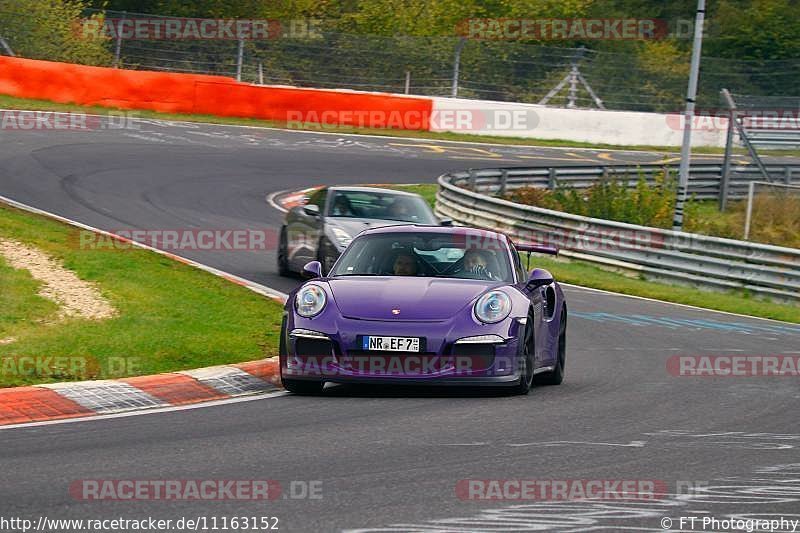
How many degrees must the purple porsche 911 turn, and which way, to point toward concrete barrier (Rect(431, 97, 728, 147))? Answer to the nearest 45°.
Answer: approximately 180°

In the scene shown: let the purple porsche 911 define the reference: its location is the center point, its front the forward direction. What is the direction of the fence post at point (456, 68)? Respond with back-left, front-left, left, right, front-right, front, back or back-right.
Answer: back

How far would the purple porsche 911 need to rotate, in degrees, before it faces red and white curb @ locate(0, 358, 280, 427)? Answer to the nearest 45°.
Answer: approximately 90° to its right

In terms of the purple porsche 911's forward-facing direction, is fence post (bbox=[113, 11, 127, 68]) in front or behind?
behind

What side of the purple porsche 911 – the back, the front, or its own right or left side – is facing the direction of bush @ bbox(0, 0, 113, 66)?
back

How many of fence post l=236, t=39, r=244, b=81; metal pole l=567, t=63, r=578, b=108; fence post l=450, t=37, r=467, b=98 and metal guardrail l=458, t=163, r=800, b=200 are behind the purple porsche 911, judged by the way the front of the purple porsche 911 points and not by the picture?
4

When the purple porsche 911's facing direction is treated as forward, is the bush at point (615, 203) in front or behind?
behind

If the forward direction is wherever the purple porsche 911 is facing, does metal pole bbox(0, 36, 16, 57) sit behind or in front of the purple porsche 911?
behind

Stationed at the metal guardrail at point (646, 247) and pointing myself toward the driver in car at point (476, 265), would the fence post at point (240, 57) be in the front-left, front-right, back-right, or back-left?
back-right

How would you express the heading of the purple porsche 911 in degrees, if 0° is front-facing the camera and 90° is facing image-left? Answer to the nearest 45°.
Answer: approximately 0°

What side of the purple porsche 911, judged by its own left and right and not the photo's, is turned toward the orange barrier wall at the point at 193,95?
back

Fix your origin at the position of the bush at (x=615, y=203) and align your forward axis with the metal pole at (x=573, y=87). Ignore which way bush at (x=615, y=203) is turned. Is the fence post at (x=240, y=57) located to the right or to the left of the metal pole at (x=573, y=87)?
left

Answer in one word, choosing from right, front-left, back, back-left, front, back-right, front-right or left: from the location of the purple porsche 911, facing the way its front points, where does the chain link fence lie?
back

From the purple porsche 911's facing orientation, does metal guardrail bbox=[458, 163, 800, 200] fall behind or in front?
behind
